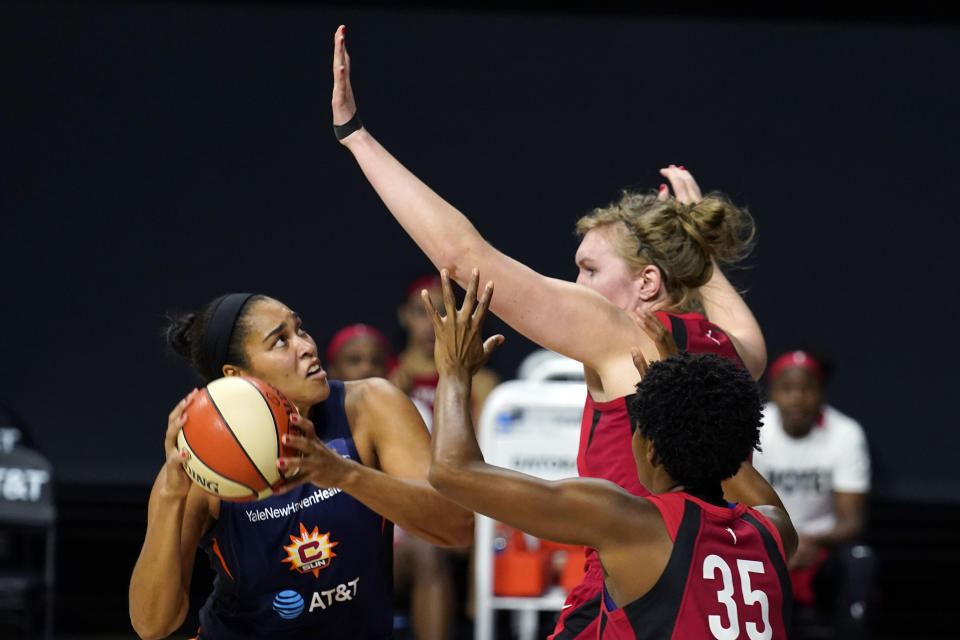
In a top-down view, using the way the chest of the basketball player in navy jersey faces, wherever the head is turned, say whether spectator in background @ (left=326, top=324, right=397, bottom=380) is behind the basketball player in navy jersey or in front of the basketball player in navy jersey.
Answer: behind

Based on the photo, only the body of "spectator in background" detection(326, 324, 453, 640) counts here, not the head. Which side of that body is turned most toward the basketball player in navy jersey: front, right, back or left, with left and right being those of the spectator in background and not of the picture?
front

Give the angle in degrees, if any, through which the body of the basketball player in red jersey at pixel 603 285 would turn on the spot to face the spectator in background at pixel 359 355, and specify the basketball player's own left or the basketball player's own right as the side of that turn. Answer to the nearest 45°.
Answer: approximately 45° to the basketball player's own right

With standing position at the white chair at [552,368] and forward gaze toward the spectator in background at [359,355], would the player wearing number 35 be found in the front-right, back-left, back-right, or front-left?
back-left

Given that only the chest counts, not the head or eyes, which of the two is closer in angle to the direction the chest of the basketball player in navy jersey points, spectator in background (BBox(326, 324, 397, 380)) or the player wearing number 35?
the player wearing number 35

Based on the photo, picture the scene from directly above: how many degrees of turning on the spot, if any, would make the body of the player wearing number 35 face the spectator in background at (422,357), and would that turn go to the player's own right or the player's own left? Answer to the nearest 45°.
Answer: approximately 45° to the player's own right

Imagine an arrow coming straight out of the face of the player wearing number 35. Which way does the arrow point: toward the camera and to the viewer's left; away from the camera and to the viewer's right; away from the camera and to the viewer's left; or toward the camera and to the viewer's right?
away from the camera and to the viewer's left
